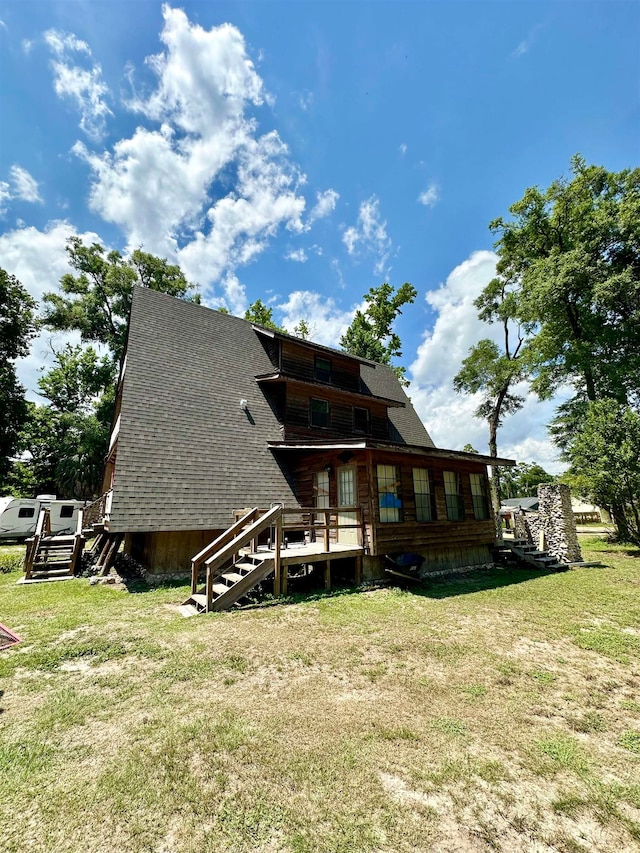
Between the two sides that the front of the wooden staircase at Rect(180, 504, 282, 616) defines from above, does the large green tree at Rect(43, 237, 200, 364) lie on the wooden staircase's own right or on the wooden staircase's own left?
on the wooden staircase's own right

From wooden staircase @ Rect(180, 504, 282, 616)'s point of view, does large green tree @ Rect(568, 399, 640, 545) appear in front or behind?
behind

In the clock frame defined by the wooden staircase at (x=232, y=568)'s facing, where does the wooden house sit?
The wooden house is roughly at 5 o'clock from the wooden staircase.

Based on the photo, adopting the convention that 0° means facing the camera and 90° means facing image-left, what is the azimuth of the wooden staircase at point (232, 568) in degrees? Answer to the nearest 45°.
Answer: approximately 45°

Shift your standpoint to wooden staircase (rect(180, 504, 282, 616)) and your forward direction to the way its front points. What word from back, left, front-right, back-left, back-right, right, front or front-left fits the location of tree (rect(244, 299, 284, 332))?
back-right

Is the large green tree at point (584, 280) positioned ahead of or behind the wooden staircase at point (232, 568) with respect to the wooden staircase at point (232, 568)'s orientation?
behind

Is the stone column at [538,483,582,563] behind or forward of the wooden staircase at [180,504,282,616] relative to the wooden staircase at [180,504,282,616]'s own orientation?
behind

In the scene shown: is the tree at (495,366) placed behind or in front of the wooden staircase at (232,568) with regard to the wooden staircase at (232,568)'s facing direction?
behind

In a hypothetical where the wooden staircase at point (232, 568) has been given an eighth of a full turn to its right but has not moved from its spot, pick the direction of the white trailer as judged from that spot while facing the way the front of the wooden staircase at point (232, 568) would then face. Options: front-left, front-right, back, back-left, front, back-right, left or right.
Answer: front-right

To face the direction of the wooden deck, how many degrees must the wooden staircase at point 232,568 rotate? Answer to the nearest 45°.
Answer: approximately 135° to its left

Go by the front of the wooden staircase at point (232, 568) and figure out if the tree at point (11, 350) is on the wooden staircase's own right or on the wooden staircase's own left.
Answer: on the wooden staircase's own right
